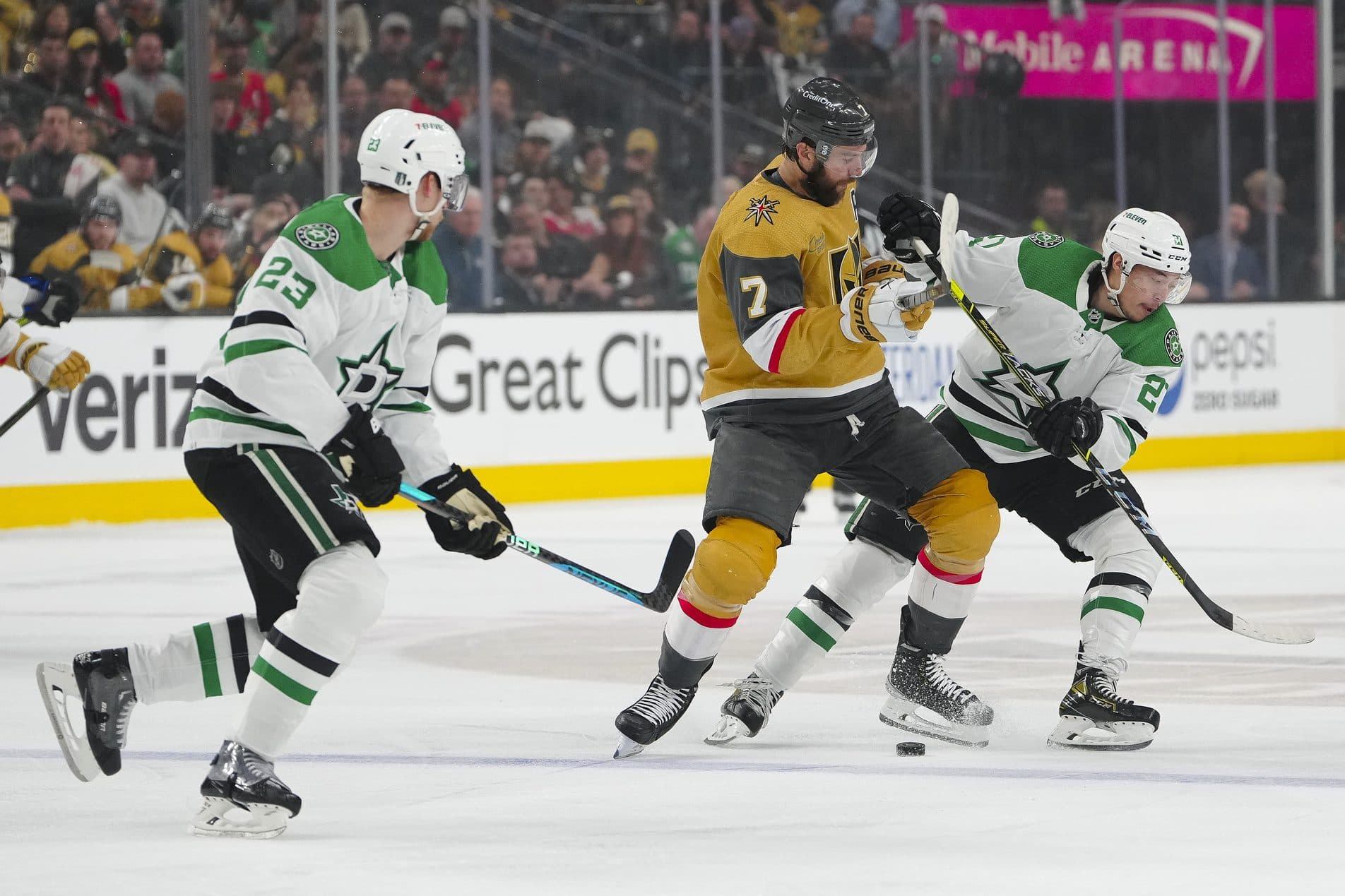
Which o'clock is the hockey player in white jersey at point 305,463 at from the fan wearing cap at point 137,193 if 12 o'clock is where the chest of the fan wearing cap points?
The hockey player in white jersey is roughly at 12 o'clock from the fan wearing cap.

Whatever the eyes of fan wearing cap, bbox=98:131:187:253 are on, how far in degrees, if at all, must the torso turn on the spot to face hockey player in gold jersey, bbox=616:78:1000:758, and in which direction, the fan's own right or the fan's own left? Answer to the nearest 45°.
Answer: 0° — they already face them

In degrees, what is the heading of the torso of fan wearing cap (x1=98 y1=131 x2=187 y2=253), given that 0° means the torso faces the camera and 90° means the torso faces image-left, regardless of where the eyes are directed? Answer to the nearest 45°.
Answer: approximately 0°

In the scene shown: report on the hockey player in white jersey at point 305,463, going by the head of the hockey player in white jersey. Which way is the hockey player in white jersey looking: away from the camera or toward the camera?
away from the camera

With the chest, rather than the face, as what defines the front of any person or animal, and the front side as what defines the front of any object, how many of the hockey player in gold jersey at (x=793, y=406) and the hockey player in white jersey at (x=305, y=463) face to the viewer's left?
0
